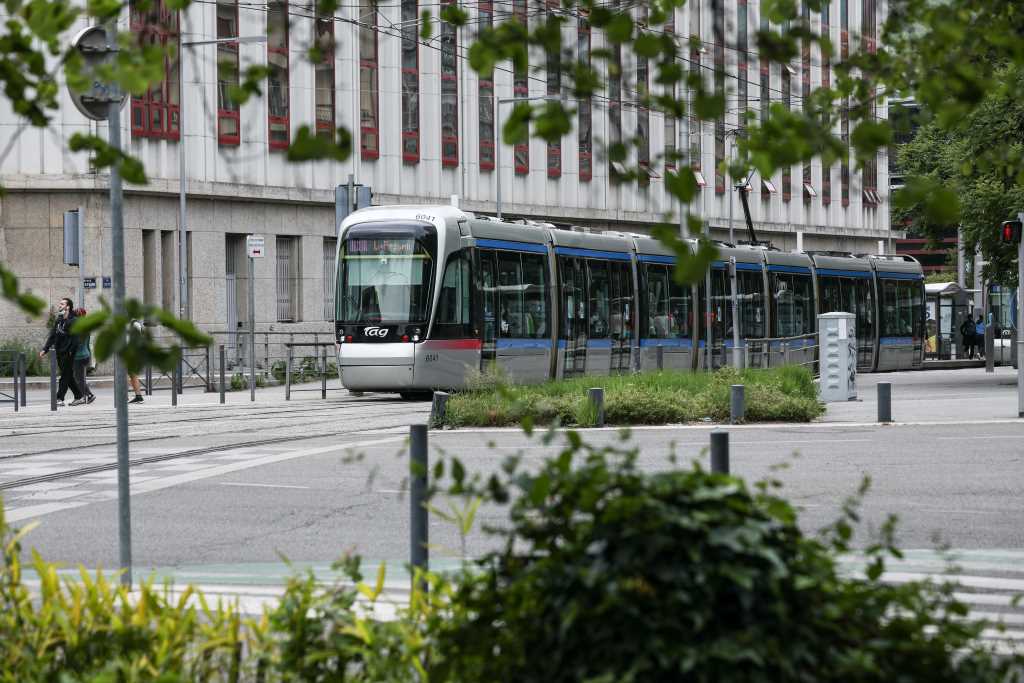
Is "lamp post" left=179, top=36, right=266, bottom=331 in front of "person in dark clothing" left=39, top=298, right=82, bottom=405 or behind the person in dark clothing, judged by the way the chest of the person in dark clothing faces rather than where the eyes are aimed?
behind

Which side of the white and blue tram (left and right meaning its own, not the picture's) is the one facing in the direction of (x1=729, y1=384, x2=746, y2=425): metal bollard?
left

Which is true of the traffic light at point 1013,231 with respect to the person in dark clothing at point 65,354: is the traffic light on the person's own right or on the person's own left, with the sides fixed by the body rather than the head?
on the person's own left

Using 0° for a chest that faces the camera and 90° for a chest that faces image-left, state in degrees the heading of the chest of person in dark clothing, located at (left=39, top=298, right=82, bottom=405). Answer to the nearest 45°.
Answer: approximately 45°

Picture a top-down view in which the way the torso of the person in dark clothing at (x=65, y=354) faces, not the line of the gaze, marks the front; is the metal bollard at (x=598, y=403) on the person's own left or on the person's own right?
on the person's own left

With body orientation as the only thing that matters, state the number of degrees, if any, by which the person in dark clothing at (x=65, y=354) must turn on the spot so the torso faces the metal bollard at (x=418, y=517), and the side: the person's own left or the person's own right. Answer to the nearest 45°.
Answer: approximately 45° to the person's own left

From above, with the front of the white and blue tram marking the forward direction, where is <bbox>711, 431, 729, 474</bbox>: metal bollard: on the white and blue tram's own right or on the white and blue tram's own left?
on the white and blue tram's own left

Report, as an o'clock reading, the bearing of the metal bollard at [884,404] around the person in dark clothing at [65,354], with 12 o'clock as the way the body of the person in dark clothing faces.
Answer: The metal bollard is roughly at 9 o'clock from the person in dark clothing.

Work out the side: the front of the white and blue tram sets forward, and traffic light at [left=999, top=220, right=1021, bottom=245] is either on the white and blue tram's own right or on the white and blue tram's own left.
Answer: on the white and blue tram's own left
